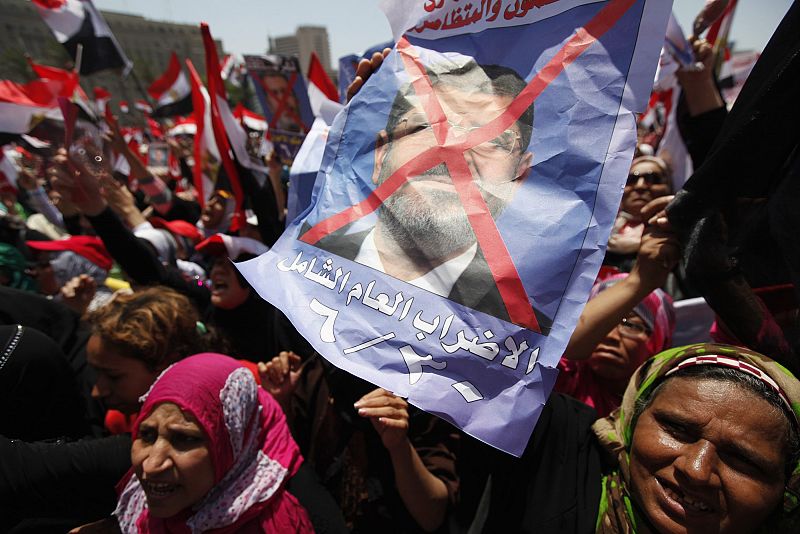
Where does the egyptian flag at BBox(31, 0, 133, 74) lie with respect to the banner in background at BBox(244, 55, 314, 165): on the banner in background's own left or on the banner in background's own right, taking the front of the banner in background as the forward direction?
on the banner in background's own right

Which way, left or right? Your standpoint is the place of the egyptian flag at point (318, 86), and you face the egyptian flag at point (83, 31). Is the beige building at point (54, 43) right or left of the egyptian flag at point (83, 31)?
right

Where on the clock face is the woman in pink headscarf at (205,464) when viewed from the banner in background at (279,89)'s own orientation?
The woman in pink headscarf is roughly at 12 o'clock from the banner in background.

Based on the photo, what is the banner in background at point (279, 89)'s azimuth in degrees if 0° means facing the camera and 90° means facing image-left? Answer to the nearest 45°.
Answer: approximately 0°

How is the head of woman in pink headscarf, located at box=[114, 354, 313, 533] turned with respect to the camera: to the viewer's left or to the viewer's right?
to the viewer's left

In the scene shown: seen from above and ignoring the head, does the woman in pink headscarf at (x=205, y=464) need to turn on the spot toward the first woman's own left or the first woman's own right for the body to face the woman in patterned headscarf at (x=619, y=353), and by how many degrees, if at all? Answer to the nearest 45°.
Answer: approximately 135° to the first woman's own left

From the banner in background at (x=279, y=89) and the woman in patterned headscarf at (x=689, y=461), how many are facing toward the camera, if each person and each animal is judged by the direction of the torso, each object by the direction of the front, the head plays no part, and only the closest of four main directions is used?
2

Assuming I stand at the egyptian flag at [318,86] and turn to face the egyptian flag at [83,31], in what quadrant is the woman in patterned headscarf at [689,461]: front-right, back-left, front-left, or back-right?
back-left

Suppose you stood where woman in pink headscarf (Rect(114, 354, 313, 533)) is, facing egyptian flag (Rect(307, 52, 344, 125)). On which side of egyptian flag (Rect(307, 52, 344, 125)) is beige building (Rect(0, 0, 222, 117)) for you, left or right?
left

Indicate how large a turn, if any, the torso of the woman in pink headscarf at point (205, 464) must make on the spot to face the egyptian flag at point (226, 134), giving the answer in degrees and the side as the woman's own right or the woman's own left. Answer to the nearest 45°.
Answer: approximately 135° to the woman's own right
